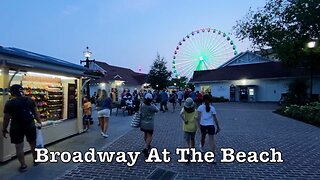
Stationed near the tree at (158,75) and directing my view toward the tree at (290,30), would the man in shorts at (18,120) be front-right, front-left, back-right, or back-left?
front-right

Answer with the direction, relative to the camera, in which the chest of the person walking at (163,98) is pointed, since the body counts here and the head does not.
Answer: away from the camera

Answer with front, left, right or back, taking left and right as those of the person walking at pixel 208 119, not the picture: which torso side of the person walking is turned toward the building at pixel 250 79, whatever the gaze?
front

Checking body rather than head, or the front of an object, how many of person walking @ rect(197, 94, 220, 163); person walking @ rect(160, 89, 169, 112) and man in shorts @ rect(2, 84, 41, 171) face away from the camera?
3

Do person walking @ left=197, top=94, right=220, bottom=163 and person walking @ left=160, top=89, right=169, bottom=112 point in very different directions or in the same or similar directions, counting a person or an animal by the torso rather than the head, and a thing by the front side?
same or similar directions

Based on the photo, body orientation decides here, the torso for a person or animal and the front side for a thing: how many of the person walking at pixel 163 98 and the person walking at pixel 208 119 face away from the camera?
2

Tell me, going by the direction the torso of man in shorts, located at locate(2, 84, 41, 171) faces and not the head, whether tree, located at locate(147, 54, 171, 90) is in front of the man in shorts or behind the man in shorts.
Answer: in front

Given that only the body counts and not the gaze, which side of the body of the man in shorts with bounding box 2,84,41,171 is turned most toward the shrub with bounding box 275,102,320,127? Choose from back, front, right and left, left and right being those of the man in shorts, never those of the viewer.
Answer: right

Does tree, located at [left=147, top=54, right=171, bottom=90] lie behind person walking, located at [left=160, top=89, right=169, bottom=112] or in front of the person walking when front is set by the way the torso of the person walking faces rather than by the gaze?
in front

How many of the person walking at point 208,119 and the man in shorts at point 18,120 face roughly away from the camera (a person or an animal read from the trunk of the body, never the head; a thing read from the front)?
2

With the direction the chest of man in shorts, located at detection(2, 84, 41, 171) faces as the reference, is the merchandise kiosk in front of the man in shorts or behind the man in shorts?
in front

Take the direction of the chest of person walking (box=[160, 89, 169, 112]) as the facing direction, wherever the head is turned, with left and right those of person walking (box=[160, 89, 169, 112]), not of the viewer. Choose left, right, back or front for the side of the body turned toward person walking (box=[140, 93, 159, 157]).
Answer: back

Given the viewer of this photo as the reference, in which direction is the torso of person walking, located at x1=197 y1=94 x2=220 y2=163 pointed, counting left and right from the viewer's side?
facing away from the viewer

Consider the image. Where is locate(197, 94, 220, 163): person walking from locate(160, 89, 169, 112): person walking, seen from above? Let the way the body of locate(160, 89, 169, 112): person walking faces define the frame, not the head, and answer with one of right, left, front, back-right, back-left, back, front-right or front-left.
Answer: back

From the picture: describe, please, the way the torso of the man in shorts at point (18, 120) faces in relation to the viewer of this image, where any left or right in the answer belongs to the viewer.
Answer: facing away from the viewer
